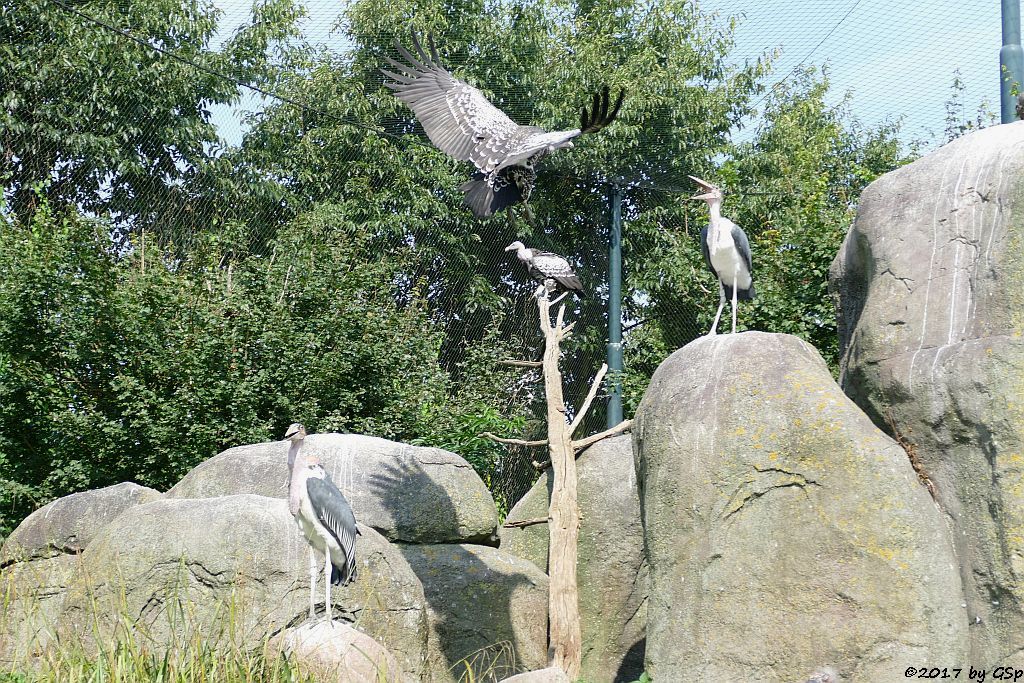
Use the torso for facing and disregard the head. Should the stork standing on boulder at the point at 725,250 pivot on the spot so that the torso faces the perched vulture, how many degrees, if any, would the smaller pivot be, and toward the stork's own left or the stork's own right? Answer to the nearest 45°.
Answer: approximately 90° to the stork's own right

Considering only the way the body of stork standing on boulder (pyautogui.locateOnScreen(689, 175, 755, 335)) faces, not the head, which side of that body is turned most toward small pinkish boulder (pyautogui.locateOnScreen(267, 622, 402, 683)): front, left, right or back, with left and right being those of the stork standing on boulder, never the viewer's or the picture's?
front

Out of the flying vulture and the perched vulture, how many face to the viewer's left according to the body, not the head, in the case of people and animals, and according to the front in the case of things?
1

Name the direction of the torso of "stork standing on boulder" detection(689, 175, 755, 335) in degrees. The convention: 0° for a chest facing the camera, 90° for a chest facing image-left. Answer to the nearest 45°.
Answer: approximately 45°

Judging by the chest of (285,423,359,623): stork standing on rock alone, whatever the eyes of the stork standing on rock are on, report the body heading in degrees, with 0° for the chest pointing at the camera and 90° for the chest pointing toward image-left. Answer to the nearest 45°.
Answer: approximately 45°

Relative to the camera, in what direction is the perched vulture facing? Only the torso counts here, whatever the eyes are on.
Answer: to the viewer's left
